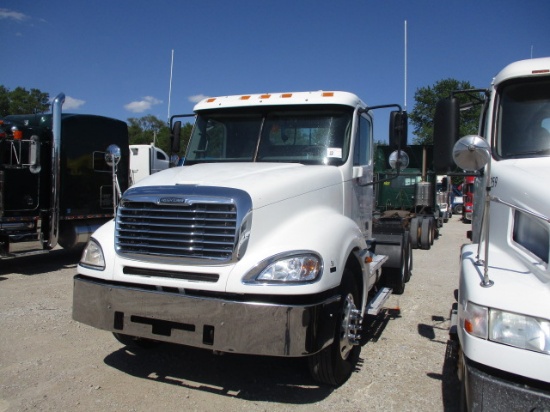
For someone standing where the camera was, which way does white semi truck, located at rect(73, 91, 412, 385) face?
facing the viewer and to the left of the viewer

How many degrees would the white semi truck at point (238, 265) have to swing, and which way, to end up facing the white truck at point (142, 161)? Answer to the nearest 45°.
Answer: approximately 135° to its right

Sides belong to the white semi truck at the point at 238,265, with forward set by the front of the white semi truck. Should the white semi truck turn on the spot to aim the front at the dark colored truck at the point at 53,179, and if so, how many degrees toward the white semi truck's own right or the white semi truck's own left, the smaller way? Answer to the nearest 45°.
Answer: approximately 90° to the white semi truck's own right
